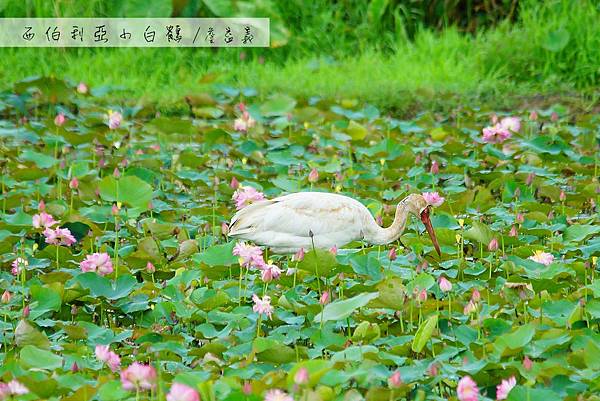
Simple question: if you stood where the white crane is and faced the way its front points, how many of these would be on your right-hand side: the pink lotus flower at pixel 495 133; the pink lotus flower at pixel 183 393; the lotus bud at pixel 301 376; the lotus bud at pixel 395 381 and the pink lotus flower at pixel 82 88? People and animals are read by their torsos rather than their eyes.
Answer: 3

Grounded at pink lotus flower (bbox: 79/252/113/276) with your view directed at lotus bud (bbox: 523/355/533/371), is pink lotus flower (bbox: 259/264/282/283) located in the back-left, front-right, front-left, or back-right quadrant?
front-left

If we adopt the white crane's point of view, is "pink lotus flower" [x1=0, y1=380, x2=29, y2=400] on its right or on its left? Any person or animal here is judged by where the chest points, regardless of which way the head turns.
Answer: on its right

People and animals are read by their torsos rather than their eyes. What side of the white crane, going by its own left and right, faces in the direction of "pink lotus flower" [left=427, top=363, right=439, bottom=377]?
right

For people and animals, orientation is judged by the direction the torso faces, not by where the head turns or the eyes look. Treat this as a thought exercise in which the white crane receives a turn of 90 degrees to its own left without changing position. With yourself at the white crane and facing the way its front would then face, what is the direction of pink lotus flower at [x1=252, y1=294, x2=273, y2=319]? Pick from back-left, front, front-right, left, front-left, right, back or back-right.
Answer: back

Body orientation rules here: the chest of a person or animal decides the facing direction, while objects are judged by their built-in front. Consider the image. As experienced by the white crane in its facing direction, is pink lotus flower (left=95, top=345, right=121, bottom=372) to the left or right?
on its right

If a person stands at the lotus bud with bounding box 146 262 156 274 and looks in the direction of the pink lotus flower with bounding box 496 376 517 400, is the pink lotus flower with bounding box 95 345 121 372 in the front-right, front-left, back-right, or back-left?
front-right

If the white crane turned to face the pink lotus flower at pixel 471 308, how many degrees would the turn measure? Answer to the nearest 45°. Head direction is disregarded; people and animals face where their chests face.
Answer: approximately 45° to its right

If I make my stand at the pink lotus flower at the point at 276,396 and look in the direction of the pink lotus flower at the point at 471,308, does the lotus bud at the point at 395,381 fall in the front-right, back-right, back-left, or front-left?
front-right

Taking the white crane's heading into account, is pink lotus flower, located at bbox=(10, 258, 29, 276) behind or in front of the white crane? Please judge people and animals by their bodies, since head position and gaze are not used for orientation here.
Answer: behind

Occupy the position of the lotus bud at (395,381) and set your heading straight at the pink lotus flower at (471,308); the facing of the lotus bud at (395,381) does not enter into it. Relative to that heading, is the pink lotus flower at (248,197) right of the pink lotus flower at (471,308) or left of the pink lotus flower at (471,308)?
left

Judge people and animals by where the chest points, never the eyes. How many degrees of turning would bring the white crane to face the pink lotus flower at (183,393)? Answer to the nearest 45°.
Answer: approximately 90° to its right

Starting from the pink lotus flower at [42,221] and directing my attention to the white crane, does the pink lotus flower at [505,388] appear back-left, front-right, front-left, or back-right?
front-right

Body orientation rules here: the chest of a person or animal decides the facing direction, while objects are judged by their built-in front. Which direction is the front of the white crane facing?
to the viewer's right

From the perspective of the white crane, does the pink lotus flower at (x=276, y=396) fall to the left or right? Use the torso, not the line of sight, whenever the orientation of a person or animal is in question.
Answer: on its right

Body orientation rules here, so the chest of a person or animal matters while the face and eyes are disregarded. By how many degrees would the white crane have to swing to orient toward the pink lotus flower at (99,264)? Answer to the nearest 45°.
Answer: approximately 135° to its right
